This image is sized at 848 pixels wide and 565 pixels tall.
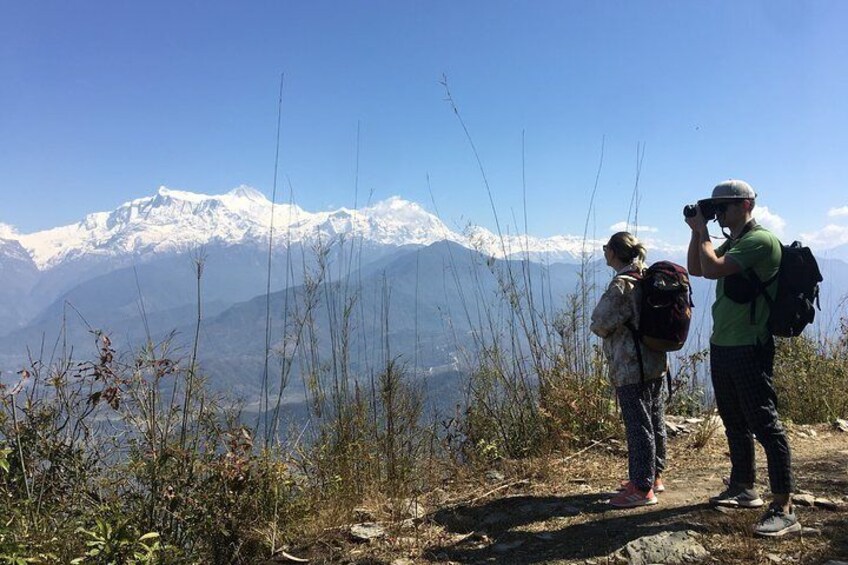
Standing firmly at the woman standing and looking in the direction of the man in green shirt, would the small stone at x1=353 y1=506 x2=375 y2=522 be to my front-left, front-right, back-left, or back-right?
back-right

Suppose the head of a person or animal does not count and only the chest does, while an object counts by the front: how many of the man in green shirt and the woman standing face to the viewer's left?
2

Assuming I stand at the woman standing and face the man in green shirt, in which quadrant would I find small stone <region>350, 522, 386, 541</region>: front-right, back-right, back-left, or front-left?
back-right

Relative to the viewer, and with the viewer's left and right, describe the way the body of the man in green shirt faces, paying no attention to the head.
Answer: facing to the left of the viewer

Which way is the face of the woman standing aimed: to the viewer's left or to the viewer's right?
to the viewer's left

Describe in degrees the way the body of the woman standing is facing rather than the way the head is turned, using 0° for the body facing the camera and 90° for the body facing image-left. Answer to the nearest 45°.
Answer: approximately 90°

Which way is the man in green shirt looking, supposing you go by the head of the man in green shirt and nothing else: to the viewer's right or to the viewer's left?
to the viewer's left
